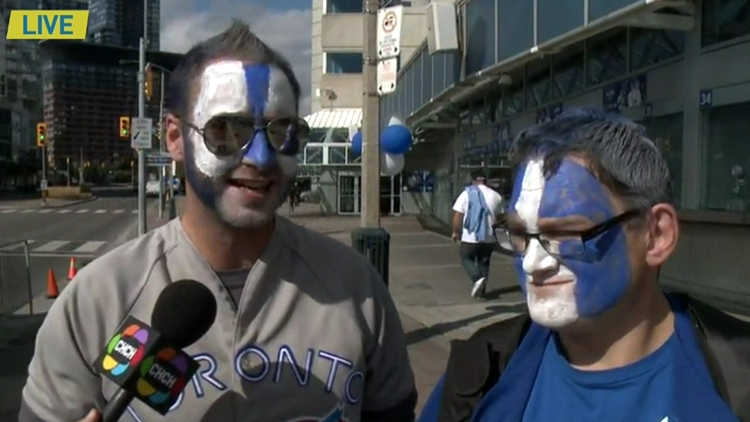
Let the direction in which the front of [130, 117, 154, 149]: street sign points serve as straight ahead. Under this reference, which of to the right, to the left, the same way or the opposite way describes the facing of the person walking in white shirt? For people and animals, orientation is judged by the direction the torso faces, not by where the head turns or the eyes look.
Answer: the opposite way

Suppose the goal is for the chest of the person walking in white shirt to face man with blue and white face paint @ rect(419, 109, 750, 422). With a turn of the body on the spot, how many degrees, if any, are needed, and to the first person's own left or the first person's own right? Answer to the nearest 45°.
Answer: approximately 180°

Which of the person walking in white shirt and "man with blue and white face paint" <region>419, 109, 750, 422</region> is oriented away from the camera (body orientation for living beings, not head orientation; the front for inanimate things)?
the person walking in white shirt

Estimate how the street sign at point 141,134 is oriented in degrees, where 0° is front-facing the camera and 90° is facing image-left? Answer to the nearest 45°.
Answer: approximately 0°

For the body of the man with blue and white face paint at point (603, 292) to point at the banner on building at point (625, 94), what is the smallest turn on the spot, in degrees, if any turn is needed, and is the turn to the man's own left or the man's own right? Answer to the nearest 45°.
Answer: approximately 135° to the man's own right

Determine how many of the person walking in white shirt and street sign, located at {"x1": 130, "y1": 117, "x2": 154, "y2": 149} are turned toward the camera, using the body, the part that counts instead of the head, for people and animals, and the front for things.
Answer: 1

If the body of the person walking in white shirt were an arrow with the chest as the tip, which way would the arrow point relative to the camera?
away from the camera
